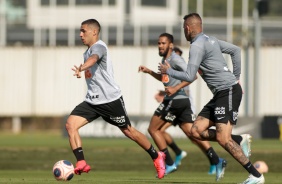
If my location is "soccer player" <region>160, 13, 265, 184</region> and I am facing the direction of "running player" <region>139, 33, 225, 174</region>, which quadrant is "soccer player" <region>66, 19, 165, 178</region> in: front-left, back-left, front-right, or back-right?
front-left

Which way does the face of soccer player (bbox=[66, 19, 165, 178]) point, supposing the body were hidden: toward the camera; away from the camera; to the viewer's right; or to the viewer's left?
to the viewer's left

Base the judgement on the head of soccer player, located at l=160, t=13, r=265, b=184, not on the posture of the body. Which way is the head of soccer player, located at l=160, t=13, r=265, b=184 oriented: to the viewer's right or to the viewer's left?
to the viewer's left

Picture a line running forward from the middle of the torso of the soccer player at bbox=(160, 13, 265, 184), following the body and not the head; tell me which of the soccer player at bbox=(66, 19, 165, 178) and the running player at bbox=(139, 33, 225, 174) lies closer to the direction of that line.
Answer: the soccer player

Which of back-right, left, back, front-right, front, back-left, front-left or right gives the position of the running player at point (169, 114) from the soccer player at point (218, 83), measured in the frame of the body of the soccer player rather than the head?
right

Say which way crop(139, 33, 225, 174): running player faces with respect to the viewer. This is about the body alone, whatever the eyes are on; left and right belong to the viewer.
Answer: facing the viewer and to the left of the viewer

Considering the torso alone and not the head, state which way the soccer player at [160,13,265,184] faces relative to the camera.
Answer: to the viewer's left

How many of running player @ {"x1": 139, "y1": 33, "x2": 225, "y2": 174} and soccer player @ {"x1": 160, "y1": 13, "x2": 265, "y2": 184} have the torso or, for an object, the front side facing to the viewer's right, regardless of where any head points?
0

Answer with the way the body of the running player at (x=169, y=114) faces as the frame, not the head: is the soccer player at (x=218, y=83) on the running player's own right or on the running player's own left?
on the running player's own left

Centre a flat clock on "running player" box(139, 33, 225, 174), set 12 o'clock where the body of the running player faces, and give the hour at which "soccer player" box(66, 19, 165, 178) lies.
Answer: The soccer player is roughly at 11 o'clock from the running player.
